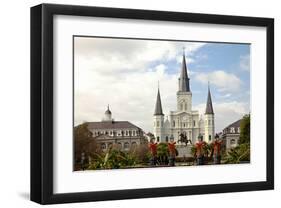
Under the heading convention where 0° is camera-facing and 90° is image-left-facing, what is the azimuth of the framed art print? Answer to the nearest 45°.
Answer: approximately 315°
